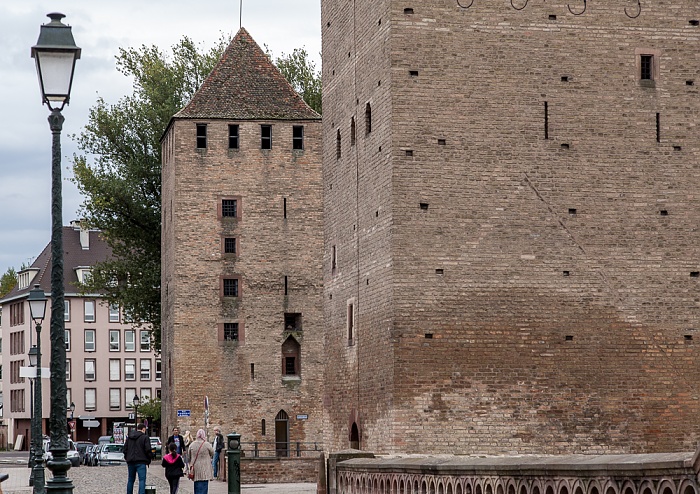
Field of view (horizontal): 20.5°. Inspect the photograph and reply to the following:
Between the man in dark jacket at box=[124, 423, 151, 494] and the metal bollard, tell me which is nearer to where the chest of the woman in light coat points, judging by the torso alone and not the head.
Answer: the man in dark jacket

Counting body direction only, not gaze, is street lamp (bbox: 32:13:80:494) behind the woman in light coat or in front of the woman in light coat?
behind

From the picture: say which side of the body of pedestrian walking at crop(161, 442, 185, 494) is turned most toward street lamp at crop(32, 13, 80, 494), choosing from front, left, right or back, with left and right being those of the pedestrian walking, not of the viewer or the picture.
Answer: back

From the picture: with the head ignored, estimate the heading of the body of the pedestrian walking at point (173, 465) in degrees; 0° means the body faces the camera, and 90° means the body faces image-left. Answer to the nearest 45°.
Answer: approximately 180°

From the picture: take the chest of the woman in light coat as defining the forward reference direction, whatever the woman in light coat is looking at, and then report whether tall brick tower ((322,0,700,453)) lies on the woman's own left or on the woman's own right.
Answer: on the woman's own right

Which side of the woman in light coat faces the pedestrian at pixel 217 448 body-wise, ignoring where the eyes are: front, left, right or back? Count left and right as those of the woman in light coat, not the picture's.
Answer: front

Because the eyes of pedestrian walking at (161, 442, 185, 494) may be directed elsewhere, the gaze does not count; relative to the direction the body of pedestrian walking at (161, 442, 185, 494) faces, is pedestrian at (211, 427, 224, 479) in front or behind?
in front

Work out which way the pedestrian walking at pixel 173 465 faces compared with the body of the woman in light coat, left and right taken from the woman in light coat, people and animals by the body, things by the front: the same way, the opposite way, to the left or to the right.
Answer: the same way

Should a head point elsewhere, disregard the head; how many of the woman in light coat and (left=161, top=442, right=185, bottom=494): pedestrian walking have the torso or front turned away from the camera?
2

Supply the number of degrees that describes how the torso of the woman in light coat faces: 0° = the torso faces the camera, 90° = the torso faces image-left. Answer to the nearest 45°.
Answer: approximately 180°
